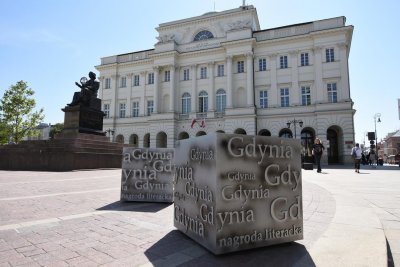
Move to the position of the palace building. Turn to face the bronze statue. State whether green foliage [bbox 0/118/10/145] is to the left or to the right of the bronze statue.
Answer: right

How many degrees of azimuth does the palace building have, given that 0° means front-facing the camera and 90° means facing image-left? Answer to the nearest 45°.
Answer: approximately 45°

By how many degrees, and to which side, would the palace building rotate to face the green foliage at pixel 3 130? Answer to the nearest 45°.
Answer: approximately 45° to its right

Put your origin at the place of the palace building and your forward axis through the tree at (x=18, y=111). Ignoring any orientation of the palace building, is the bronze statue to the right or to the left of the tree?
left

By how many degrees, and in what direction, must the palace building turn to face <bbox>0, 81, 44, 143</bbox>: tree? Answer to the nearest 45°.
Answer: approximately 45° to its right

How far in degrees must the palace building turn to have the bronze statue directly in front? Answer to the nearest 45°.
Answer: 0° — it already faces it
